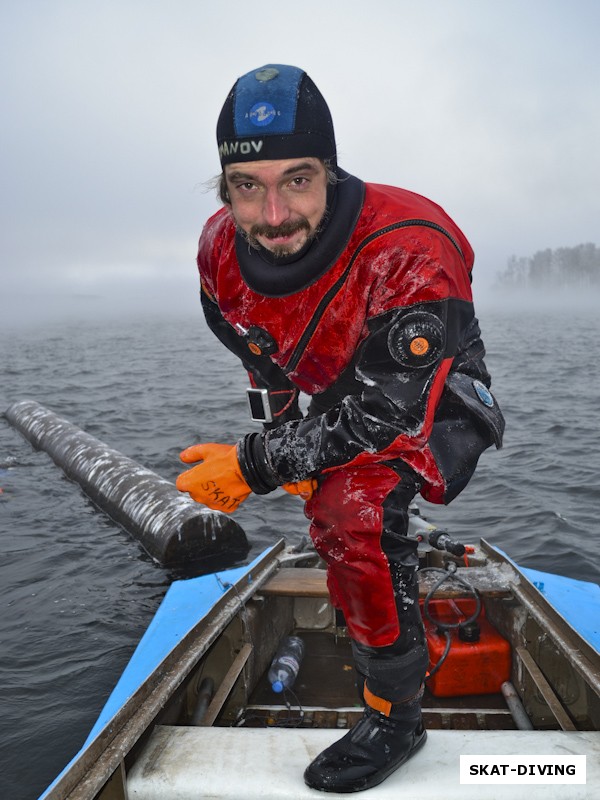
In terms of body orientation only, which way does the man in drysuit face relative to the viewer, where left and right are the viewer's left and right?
facing the viewer and to the left of the viewer

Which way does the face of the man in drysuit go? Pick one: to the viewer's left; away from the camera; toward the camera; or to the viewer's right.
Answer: toward the camera
